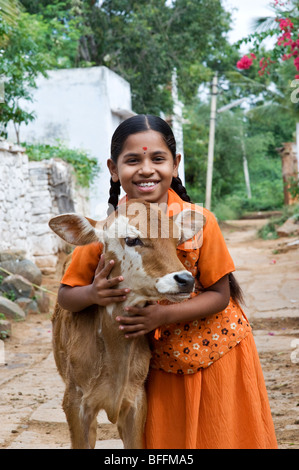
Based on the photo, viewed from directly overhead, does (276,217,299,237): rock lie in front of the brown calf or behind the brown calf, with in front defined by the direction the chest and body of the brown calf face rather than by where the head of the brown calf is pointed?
behind

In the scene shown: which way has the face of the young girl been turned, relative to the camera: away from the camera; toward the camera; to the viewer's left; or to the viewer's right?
toward the camera

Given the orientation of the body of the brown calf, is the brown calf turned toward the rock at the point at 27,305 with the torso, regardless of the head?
no

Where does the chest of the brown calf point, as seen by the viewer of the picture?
toward the camera

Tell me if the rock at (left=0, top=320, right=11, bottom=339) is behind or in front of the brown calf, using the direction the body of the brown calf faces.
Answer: behind

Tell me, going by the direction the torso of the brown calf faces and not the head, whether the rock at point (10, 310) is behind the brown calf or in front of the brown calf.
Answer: behind

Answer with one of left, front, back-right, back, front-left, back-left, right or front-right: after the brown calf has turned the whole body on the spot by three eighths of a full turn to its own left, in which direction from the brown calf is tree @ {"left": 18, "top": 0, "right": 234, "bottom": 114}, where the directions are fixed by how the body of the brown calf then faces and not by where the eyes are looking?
front-left
